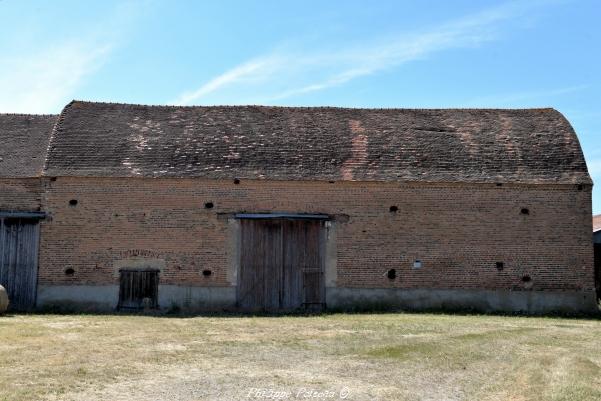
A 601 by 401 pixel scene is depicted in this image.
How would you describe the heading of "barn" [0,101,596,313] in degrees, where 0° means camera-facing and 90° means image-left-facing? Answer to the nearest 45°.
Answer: approximately 0°
